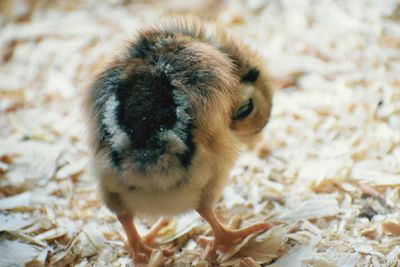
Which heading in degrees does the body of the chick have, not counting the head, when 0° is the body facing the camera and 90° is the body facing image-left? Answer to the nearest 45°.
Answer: approximately 225°
